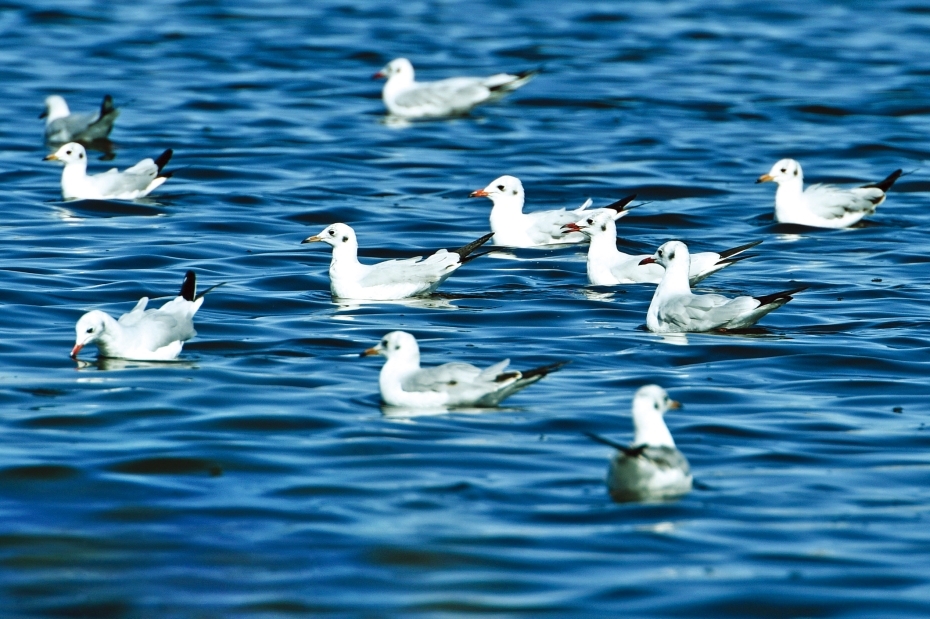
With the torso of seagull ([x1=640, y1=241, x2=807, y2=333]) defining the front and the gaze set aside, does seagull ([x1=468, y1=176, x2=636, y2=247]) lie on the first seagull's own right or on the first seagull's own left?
on the first seagull's own right

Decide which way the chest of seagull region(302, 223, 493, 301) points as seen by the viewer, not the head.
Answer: to the viewer's left

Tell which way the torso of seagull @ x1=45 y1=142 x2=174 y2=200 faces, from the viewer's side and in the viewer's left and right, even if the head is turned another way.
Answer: facing to the left of the viewer

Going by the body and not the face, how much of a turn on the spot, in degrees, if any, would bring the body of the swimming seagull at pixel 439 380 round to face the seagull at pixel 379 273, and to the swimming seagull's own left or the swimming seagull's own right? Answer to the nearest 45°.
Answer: approximately 90° to the swimming seagull's own right

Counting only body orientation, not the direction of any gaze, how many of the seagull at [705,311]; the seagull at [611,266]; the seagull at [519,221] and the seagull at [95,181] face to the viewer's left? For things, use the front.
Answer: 4

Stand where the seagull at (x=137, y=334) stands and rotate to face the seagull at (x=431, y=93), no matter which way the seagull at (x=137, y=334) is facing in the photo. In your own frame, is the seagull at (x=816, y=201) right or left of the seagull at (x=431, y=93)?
right

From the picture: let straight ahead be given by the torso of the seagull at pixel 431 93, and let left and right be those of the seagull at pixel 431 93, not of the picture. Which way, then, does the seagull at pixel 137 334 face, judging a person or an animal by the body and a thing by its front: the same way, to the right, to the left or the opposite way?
the same way

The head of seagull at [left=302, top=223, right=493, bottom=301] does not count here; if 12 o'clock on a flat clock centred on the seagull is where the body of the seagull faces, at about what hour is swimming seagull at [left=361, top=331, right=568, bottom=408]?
The swimming seagull is roughly at 9 o'clock from the seagull.

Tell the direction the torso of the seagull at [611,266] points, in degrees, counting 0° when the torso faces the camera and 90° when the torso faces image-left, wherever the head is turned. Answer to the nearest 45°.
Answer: approximately 90°

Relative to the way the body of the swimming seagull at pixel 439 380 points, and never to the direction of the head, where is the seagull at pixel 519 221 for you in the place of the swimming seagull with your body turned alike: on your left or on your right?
on your right

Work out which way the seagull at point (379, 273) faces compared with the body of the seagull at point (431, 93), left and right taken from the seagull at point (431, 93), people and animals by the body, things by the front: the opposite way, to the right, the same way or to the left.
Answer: the same way

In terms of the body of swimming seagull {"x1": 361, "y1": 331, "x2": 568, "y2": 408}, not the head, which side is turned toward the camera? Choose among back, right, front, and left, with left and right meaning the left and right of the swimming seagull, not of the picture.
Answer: left

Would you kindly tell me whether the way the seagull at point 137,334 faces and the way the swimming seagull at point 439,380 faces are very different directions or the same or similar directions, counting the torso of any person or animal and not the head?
same or similar directions

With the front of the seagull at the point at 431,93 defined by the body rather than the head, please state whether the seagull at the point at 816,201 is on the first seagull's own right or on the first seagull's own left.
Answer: on the first seagull's own left

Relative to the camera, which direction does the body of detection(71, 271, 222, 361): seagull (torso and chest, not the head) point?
to the viewer's left

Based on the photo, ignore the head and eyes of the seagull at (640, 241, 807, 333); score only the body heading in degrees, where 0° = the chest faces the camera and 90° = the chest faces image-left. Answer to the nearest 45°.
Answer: approximately 90°

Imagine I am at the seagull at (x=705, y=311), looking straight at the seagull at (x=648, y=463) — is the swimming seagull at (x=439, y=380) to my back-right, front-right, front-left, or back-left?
front-right

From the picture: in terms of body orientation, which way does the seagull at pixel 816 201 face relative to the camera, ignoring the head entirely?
to the viewer's left

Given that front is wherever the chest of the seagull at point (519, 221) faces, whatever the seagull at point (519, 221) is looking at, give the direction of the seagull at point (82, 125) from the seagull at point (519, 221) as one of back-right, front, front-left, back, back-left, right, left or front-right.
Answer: front-right
